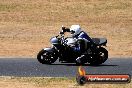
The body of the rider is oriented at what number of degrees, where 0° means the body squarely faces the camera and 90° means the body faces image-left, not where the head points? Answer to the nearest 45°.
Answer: approximately 90°

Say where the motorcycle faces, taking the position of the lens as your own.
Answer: facing to the left of the viewer
